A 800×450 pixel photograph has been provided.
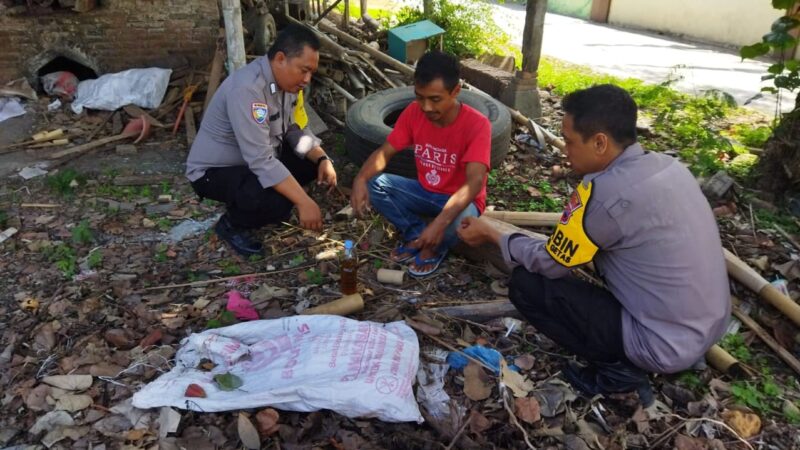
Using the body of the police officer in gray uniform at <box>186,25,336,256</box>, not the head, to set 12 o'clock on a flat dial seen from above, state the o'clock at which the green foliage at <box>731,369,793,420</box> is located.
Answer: The green foliage is roughly at 12 o'clock from the police officer in gray uniform.

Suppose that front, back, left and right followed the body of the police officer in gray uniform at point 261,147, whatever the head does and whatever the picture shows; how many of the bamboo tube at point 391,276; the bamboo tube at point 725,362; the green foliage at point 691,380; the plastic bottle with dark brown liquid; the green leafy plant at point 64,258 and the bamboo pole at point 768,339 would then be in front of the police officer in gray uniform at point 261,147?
5

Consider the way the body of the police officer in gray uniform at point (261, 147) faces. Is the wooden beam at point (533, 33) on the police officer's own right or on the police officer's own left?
on the police officer's own left

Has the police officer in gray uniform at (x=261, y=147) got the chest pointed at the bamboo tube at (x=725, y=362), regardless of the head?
yes

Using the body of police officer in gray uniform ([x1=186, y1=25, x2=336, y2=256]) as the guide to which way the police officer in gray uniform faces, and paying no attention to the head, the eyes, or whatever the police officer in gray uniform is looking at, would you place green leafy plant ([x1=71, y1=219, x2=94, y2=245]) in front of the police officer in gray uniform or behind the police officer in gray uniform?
behind

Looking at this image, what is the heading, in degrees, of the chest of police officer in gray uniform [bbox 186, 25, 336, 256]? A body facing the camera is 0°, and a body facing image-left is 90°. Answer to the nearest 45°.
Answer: approximately 315°

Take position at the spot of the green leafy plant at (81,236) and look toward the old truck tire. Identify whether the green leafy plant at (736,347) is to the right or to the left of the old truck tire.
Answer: right

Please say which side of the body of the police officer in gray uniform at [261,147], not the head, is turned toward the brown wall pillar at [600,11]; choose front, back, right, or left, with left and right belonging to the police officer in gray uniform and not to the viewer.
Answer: left

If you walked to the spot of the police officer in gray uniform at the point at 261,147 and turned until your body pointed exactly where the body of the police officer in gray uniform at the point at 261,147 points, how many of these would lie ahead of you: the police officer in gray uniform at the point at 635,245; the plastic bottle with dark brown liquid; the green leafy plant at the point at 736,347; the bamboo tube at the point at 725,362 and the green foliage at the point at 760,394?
5

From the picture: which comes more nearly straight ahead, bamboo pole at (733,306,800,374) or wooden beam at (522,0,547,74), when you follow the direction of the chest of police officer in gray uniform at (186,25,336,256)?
the bamboo pole

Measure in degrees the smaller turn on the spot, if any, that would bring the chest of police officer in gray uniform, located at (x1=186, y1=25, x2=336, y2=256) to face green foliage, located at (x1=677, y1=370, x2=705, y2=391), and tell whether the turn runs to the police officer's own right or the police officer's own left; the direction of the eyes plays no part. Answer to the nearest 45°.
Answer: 0° — they already face it

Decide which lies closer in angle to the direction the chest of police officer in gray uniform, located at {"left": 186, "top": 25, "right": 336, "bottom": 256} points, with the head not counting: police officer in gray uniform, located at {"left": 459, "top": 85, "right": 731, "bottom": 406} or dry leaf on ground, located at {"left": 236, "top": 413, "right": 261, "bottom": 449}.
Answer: the police officer in gray uniform, located at {"left": 459, "top": 85, "right": 731, "bottom": 406}
